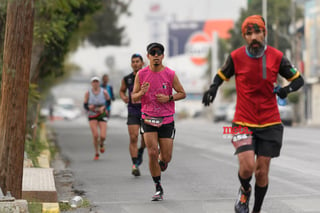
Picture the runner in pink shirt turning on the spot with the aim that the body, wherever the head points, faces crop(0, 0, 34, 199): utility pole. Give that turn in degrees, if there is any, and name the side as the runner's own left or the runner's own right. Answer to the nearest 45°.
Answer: approximately 45° to the runner's own right

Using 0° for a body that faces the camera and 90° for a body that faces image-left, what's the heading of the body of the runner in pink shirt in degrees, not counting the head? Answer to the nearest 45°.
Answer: approximately 0°
